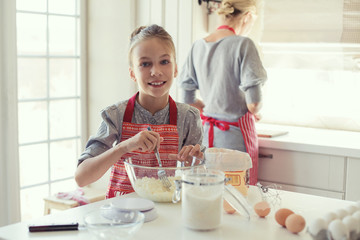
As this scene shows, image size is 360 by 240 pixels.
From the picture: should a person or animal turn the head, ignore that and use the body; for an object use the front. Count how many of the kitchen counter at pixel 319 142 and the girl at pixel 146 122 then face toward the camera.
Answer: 2

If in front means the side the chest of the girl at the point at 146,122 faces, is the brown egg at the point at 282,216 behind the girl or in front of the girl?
in front

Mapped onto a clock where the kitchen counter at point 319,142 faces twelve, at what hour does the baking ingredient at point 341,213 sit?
The baking ingredient is roughly at 12 o'clock from the kitchen counter.

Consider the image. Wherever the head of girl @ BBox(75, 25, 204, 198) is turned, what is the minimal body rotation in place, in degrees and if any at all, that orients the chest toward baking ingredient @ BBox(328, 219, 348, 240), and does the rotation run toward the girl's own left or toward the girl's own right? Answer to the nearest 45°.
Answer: approximately 45° to the girl's own left

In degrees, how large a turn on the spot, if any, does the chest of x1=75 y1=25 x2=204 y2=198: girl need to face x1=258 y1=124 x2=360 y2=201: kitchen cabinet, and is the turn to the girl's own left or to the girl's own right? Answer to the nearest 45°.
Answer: approximately 135° to the girl's own left

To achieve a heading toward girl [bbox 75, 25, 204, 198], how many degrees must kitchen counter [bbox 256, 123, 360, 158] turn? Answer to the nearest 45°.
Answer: approximately 45° to its right

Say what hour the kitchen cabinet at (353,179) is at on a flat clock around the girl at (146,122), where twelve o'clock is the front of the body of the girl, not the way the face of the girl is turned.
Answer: The kitchen cabinet is roughly at 8 o'clock from the girl.

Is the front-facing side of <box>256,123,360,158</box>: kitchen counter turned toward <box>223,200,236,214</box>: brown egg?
yes

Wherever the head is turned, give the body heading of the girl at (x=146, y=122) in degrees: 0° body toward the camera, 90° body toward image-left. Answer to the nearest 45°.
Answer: approximately 0°

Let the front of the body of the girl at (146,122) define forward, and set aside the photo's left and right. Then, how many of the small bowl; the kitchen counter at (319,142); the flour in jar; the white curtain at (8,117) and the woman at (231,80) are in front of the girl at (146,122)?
2
